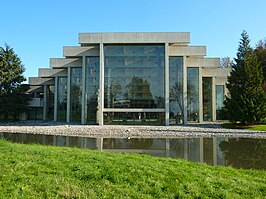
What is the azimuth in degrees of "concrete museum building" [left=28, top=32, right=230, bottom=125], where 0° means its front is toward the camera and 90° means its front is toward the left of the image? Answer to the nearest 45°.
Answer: approximately 0°

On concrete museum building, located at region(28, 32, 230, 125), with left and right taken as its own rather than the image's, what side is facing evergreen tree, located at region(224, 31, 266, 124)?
left
